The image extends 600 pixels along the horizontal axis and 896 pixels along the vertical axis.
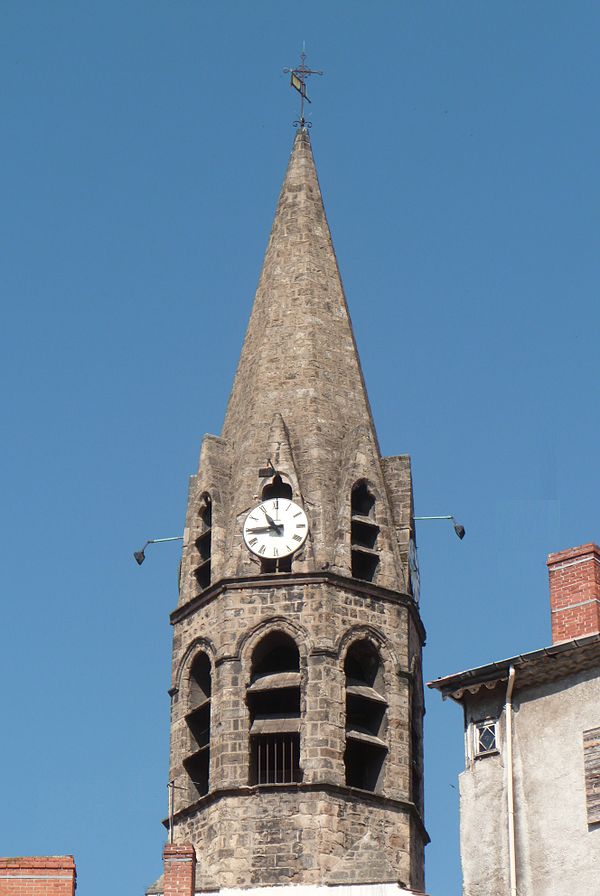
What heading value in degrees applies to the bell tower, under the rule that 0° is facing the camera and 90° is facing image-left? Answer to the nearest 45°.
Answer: approximately 0°
